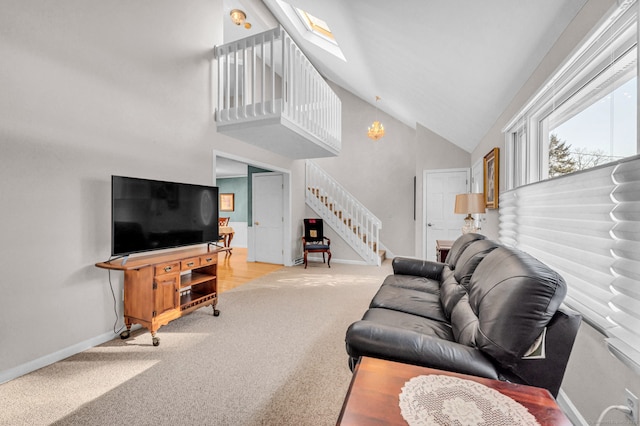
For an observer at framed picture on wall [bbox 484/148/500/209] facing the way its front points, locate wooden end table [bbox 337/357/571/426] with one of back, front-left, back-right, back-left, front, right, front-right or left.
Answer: left

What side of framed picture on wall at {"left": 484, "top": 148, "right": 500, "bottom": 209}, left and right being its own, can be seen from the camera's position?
left

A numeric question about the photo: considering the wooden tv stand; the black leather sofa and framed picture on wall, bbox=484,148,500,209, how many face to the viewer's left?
2

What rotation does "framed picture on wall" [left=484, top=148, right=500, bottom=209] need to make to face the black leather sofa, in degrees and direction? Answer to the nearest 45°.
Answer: approximately 90° to its left

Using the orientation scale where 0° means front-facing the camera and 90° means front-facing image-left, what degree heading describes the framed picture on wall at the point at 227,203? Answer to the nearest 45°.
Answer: approximately 0°

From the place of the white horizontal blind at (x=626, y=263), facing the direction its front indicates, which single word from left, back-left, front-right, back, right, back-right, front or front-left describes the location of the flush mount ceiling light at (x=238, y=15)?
front-right

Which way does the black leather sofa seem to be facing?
to the viewer's left

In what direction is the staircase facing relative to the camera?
to the viewer's right

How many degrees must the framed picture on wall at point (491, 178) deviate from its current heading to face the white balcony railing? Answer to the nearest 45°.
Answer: approximately 45° to its left

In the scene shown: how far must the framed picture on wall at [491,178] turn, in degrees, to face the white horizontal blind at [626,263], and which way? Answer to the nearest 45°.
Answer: approximately 90° to its left

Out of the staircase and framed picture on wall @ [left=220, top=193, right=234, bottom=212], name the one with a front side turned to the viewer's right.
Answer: the staircase

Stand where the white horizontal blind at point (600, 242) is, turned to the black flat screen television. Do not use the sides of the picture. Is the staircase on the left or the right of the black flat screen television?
right
